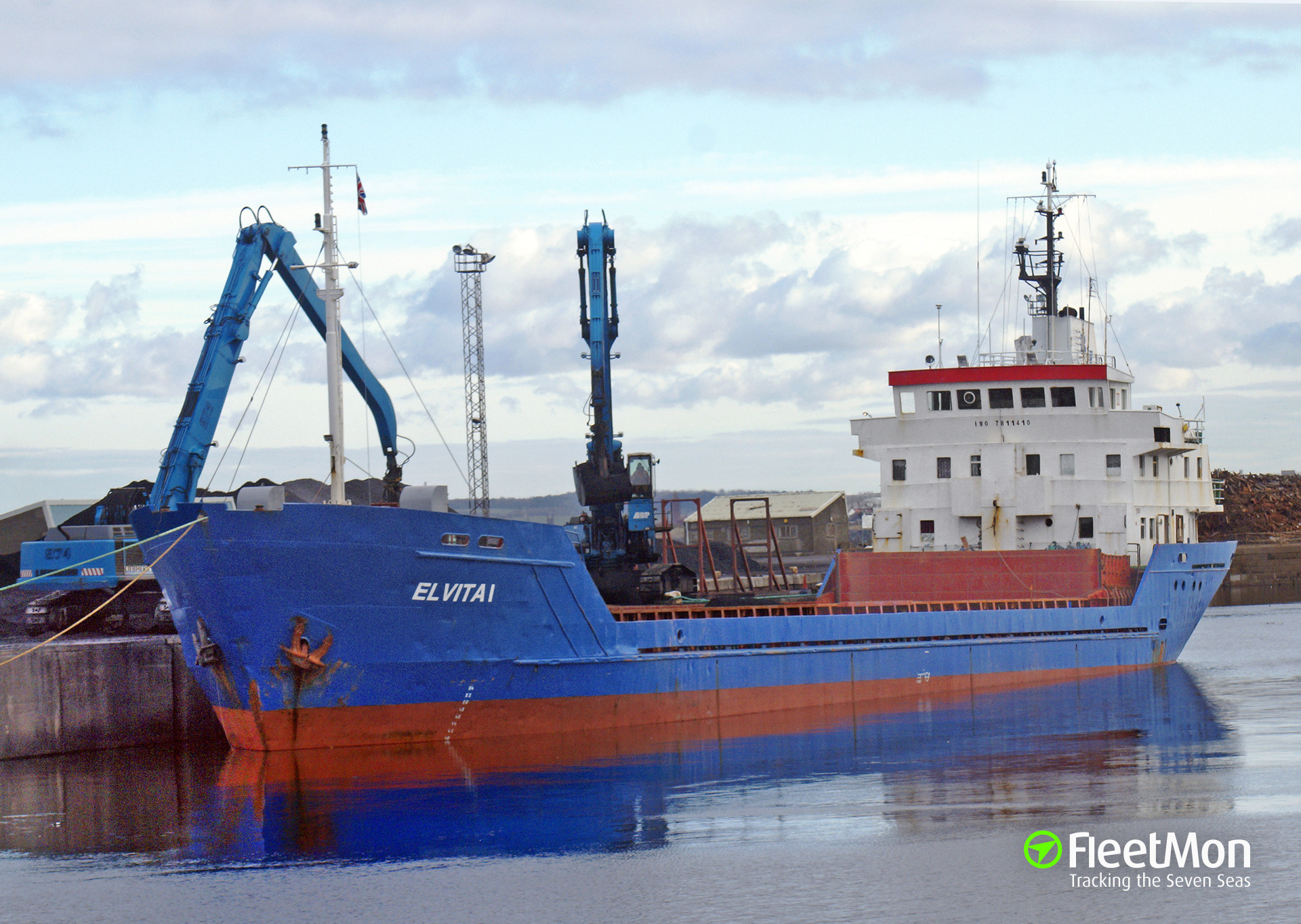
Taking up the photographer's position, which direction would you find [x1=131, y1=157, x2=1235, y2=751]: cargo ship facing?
facing the viewer and to the left of the viewer

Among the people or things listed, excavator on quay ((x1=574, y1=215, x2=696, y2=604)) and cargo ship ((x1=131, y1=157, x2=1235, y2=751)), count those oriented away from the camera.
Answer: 0
